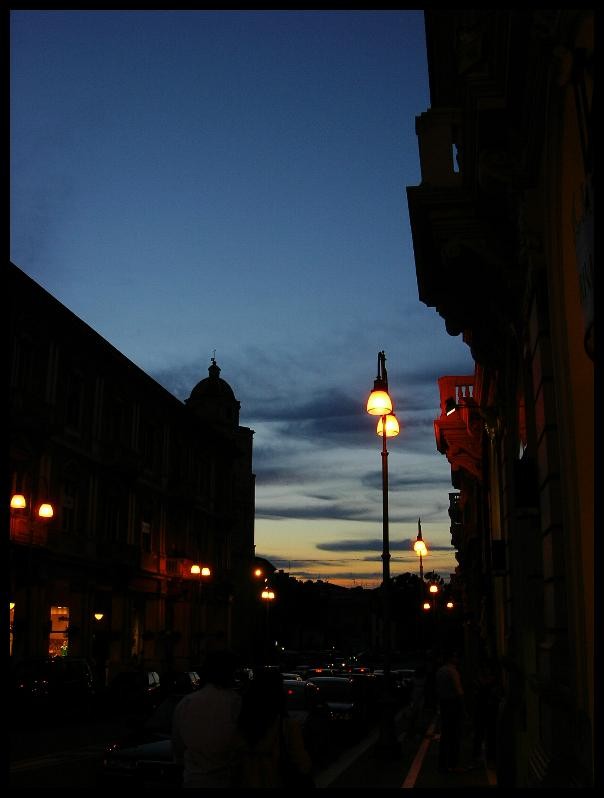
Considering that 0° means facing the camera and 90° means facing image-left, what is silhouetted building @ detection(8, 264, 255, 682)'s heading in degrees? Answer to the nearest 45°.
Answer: approximately 315°

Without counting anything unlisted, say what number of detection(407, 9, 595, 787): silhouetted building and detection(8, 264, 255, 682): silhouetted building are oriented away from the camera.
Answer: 0

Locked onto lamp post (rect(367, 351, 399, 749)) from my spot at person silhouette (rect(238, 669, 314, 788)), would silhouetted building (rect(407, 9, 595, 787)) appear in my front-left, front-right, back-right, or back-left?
front-right

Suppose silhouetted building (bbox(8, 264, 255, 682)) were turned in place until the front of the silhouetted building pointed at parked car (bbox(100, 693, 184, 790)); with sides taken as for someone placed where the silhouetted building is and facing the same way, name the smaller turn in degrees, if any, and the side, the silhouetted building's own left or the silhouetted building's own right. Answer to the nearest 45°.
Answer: approximately 45° to the silhouetted building's own right

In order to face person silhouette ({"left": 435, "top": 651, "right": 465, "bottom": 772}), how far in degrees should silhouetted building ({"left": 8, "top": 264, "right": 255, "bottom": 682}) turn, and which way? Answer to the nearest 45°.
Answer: approximately 45° to its right

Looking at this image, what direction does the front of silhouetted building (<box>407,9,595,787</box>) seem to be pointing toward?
to the viewer's left

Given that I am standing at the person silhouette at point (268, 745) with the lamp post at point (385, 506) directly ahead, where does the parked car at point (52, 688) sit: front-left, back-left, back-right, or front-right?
front-left

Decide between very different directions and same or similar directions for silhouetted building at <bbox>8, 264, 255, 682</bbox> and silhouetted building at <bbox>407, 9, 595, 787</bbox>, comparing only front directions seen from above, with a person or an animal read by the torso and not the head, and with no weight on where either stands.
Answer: very different directions

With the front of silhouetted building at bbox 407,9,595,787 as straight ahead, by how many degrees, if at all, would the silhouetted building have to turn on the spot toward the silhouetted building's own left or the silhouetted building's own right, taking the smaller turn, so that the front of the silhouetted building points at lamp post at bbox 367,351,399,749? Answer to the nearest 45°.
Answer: approximately 90° to the silhouetted building's own right
